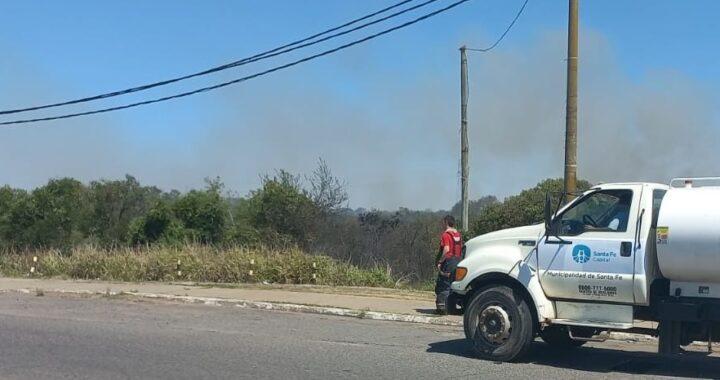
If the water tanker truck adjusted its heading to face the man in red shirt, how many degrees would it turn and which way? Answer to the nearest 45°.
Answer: approximately 45° to its right

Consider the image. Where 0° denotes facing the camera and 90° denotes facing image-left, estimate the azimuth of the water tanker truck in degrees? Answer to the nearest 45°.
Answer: approximately 90°

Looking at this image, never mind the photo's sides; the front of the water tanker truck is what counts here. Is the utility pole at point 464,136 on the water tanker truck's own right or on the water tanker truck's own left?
on the water tanker truck's own right

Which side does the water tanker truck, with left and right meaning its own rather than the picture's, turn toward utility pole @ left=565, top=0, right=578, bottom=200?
right
